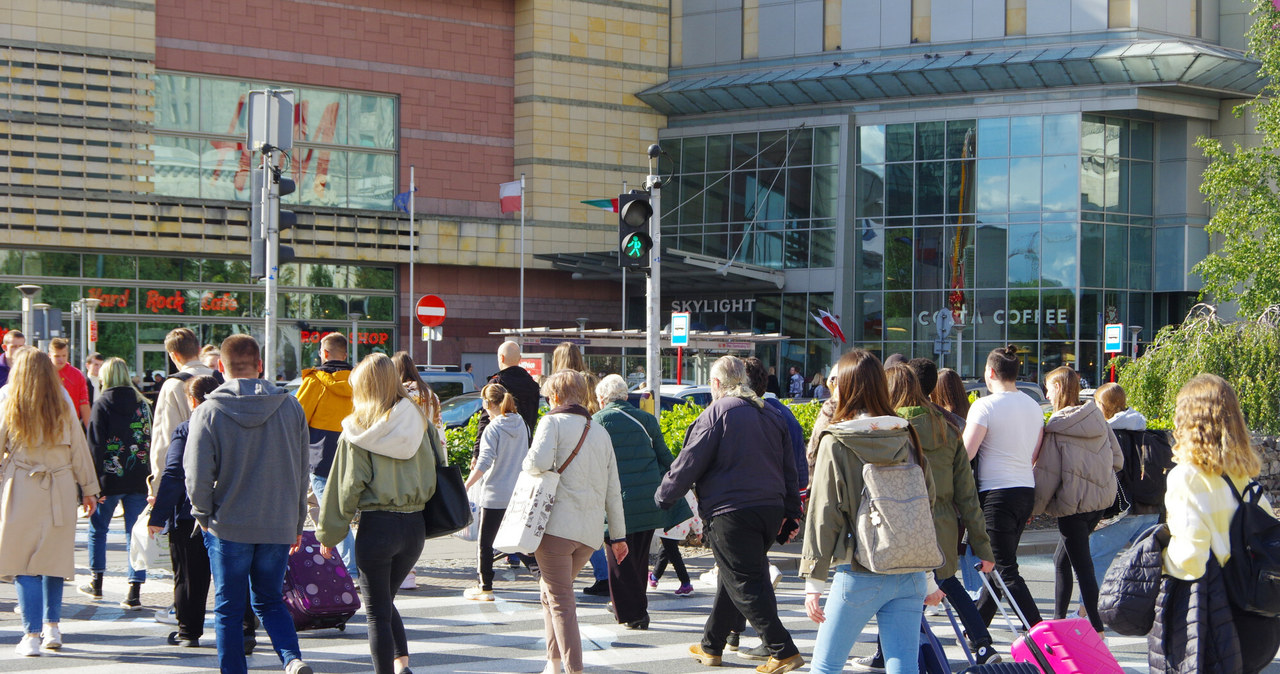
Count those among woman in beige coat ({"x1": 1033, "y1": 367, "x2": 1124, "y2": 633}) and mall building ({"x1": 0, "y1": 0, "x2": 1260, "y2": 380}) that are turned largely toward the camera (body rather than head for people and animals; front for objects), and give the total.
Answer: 1

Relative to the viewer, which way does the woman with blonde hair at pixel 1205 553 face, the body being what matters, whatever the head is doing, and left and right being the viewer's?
facing away from the viewer and to the left of the viewer

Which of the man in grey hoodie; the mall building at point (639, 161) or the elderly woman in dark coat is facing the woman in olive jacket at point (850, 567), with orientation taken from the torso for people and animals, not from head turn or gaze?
the mall building

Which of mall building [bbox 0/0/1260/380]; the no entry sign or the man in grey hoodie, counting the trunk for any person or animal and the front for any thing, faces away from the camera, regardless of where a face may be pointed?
the man in grey hoodie

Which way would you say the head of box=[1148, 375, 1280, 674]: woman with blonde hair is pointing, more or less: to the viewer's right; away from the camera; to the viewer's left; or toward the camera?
away from the camera

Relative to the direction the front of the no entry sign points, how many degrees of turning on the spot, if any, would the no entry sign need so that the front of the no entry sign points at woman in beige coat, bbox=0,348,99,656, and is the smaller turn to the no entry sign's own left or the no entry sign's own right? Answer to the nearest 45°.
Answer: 0° — it already faces them

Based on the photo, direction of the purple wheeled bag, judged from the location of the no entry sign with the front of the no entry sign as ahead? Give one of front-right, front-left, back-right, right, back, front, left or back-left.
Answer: front

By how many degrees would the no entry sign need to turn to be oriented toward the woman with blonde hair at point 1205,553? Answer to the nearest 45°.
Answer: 0° — it already faces them

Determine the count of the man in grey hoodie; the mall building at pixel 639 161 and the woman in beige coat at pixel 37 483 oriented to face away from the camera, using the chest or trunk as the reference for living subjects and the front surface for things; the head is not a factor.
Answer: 2

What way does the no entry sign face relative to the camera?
toward the camera

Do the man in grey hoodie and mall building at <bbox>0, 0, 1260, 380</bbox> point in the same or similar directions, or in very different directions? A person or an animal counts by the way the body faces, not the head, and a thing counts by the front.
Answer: very different directions

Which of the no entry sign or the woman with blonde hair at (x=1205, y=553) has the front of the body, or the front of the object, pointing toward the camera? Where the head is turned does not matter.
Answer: the no entry sign

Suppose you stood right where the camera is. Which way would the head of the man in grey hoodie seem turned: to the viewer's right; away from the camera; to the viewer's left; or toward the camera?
away from the camera

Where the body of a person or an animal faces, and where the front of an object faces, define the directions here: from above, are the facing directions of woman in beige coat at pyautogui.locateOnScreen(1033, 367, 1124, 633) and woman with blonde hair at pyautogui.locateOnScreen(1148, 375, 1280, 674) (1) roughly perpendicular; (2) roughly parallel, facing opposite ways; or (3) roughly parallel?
roughly parallel

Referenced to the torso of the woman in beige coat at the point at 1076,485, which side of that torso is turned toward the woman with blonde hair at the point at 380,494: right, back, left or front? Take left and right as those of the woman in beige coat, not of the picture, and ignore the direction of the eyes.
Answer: left

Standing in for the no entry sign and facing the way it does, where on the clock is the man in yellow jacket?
The man in yellow jacket is roughly at 12 o'clock from the no entry sign.

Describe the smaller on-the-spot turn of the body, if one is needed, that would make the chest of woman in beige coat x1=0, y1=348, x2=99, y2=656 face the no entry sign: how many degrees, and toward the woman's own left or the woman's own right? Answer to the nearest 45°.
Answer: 0° — they already face it
